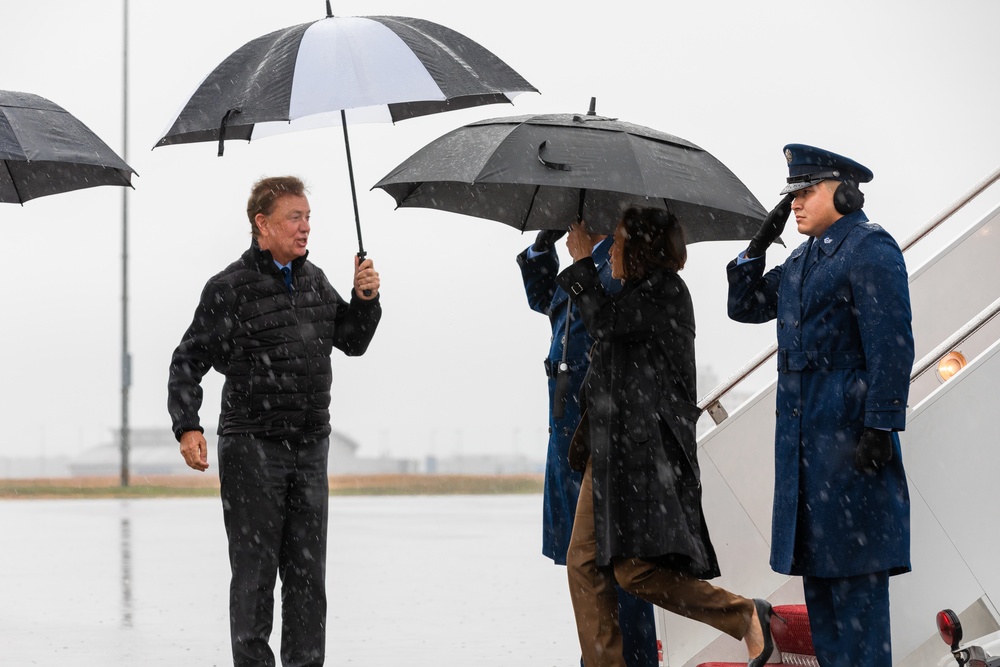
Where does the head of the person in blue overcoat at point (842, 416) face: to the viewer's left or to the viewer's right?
to the viewer's left

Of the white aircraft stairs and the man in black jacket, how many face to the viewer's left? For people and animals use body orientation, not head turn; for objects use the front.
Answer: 1

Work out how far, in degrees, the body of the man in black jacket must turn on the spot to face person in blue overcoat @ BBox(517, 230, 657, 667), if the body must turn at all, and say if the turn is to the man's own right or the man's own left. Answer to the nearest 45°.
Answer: approximately 45° to the man's own left

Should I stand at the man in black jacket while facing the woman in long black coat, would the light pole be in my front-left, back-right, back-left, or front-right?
back-left

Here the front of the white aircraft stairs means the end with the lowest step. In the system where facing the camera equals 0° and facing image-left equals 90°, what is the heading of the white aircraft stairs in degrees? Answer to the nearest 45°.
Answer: approximately 90°

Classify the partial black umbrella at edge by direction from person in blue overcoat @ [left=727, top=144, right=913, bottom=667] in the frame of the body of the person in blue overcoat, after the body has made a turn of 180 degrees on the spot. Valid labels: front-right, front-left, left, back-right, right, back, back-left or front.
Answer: back-left

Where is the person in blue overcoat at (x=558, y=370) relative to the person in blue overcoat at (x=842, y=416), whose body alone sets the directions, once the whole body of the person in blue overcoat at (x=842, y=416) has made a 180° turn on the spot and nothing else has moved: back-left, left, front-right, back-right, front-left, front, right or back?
left

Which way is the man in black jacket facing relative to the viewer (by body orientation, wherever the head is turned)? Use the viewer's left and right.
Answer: facing the viewer and to the right of the viewer
